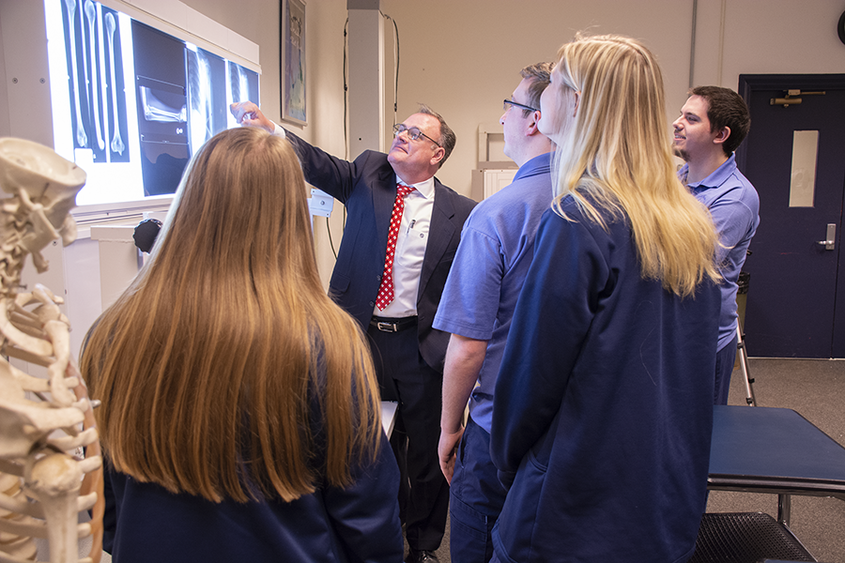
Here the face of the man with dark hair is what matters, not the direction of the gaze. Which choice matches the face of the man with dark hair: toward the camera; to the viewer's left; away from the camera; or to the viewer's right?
to the viewer's left

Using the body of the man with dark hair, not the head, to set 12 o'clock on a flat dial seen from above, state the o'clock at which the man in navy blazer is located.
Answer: The man in navy blazer is roughly at 11 o'clock from the man with dark hair.

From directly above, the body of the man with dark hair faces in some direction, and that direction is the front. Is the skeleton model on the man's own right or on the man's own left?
on the man's own left

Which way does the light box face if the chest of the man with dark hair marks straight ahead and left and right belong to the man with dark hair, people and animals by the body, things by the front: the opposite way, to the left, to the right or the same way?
the opposite way

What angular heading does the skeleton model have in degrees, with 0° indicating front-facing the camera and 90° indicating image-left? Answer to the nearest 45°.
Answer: approximately 270°

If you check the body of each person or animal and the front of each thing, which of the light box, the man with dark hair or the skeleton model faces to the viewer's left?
the man with dark hair

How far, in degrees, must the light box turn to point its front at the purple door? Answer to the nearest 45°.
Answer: approximately 45° to its left

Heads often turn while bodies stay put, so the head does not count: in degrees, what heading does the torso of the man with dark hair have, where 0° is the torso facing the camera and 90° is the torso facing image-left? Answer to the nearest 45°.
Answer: approximately 90°

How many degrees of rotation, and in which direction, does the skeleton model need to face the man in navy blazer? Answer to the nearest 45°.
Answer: approximately 45° to its left

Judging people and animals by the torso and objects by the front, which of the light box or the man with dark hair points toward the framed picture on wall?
the man with dark hair
